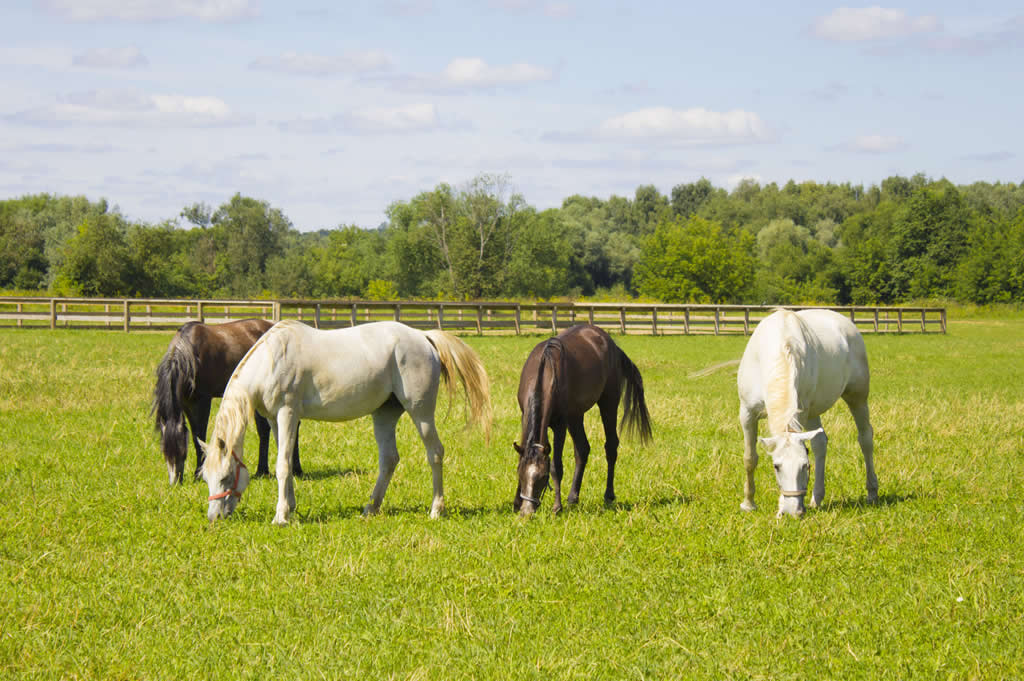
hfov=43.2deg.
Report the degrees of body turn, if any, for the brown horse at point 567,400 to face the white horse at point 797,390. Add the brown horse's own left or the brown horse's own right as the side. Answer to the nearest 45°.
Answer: approximately 135° to the brown horse's own left

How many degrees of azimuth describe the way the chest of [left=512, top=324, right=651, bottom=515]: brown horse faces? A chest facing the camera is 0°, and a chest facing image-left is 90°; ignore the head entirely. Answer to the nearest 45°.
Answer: approximately 45°

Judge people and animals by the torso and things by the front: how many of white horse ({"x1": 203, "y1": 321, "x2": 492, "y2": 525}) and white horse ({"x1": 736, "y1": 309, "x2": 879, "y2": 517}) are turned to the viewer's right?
0

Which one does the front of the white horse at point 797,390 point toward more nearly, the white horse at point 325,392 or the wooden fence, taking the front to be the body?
the white horse

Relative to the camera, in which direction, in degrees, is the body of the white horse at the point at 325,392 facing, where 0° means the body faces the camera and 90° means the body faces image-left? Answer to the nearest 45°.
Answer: approximately 90°

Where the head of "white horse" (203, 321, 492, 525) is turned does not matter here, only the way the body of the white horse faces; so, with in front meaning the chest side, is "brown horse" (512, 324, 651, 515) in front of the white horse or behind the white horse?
behind

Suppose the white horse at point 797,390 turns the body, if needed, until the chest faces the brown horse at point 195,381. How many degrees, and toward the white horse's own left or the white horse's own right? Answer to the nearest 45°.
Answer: approximately 45° to the white horse's own right

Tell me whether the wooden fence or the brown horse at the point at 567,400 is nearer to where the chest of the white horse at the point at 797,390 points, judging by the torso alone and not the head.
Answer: the brown horse

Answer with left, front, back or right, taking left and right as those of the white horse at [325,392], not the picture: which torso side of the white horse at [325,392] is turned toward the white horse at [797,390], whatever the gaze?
back

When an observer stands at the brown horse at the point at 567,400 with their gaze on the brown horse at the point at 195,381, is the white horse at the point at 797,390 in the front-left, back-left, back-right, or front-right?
back-right

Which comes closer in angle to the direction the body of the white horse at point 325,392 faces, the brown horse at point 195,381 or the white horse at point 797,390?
the brown horse

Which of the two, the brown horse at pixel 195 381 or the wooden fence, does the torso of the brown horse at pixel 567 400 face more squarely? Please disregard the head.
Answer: the brown horse
